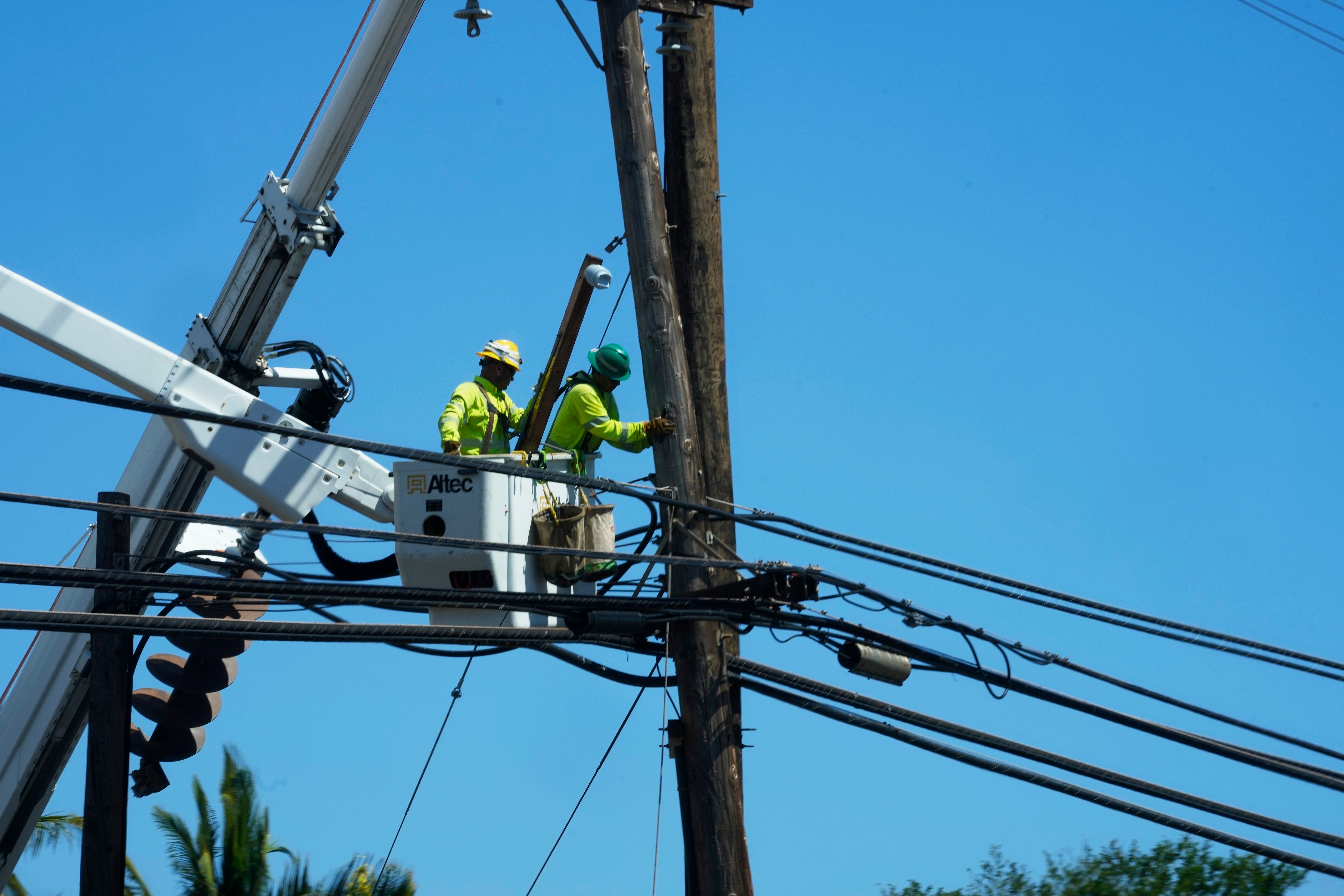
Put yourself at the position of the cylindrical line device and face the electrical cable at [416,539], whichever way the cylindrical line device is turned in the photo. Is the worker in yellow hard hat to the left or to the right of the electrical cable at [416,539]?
right

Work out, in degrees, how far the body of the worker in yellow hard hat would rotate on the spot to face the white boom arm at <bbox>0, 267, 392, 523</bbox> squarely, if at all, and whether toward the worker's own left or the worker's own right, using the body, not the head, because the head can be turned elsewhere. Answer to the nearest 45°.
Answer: approximately 180°

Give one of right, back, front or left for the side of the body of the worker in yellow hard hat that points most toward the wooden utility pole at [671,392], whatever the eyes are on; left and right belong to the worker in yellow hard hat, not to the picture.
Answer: front

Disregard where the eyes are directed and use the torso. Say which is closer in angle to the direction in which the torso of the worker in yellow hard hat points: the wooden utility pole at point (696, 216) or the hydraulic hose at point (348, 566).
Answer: the wooden utility pole

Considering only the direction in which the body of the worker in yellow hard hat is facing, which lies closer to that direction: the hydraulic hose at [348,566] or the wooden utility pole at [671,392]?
the wooden utility pole

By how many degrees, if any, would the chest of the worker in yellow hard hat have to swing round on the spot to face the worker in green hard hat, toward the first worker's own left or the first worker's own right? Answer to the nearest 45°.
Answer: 0° — they already face them

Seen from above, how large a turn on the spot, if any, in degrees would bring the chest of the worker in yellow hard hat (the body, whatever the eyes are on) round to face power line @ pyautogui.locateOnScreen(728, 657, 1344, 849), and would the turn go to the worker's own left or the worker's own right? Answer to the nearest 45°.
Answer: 0° — they already face it

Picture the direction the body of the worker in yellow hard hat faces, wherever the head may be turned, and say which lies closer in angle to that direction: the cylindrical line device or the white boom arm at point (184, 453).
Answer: the cylindrical line device

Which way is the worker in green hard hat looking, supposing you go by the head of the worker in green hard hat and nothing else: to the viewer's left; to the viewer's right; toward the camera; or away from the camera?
to the viewer's right

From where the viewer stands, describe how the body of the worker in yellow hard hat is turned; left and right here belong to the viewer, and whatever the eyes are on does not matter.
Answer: facing the viewer and to the right of the viewer

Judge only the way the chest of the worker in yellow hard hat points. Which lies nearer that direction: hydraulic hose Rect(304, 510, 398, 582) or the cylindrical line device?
the cylindrical line device

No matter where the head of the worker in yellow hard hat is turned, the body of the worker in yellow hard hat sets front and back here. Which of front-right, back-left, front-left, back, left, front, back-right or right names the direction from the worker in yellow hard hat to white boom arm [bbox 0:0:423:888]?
back
